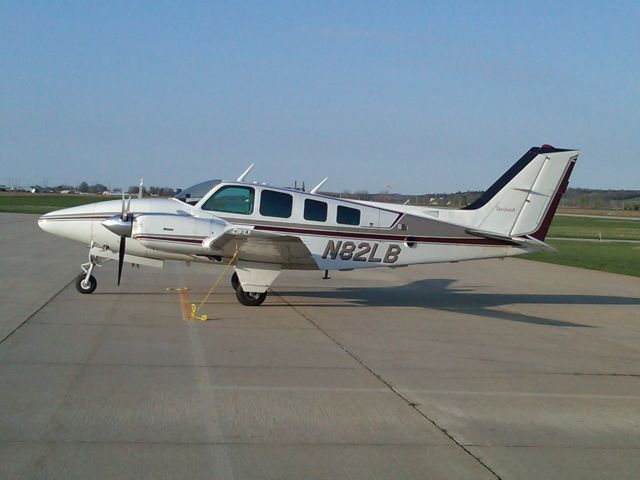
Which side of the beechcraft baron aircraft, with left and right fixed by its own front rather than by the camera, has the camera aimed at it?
left
